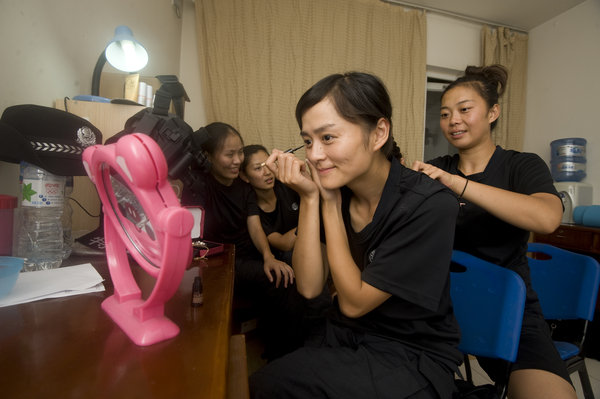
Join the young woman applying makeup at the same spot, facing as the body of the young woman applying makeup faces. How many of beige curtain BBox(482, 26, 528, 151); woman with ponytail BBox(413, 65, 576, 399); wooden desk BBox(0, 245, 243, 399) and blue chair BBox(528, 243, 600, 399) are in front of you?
1

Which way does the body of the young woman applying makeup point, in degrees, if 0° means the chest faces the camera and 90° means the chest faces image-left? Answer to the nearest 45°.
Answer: approximately 45°

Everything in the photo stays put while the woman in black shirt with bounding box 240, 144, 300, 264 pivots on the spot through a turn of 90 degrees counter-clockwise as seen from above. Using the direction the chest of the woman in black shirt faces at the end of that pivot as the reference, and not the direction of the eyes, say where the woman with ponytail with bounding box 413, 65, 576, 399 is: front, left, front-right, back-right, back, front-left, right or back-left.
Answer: right

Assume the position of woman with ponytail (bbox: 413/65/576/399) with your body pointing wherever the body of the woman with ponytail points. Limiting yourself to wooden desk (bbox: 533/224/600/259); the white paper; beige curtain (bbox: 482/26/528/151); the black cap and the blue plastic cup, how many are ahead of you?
3

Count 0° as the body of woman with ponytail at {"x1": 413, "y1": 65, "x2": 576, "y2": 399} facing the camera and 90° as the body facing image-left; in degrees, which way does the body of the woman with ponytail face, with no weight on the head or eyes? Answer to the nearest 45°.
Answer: approximately 45°

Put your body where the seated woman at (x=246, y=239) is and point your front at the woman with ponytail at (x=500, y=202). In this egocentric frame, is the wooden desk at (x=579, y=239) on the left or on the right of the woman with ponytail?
left

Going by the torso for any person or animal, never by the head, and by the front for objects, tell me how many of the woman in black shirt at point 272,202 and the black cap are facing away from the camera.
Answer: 0

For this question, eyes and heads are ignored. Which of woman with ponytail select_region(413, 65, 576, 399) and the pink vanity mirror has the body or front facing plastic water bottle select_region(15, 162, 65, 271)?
the woman with ponytail

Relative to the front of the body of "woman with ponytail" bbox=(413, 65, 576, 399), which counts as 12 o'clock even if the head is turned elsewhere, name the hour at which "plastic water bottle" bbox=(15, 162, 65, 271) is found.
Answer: The plastic water bottle is roughly at 12 o'clock from the woman with ponytail.

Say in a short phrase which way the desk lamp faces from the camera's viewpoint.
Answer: facing the viewer and to the right of the viewer

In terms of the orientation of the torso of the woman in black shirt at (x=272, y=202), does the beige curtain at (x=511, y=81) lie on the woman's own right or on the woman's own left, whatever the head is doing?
on the woman's own left

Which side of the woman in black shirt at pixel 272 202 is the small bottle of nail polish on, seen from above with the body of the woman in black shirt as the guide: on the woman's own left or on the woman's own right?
on the woman's own right

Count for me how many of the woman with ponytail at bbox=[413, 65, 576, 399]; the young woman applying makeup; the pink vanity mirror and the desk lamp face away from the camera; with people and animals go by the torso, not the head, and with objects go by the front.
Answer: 0

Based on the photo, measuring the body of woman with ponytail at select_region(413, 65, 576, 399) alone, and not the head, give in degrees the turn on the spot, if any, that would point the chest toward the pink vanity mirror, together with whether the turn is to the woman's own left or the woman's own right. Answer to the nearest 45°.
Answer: approximately 45° to the woman's own left
